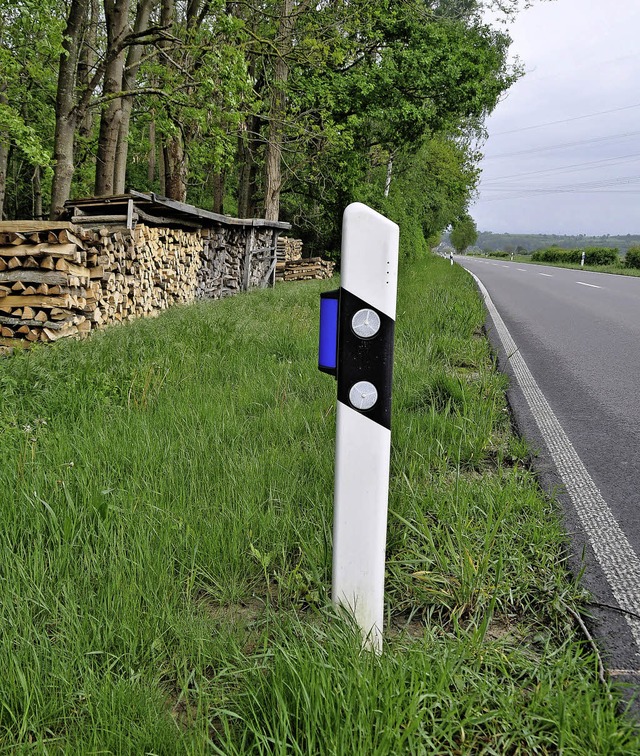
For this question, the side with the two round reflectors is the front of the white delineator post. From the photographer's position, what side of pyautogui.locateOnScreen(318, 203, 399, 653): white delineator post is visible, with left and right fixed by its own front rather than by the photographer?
front

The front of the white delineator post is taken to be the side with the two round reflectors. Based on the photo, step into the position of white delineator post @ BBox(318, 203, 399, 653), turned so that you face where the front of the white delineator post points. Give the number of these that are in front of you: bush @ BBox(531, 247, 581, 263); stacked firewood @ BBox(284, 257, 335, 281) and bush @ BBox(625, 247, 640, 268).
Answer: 0

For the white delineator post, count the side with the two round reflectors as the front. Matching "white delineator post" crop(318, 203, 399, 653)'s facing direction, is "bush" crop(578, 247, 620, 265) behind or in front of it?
behind

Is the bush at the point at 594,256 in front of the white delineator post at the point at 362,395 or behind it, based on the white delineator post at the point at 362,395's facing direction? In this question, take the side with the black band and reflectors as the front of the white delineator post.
behind

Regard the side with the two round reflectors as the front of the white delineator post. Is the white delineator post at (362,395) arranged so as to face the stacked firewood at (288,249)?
no

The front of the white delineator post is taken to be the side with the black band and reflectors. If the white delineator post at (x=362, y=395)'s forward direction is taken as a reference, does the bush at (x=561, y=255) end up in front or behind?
behind

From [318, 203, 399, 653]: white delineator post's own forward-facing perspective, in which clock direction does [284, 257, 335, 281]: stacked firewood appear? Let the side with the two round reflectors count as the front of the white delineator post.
The stacked firewood is roughly at 6 o'clock from the white delineator post.

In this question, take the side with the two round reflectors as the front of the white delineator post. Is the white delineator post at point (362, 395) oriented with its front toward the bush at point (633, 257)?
no
